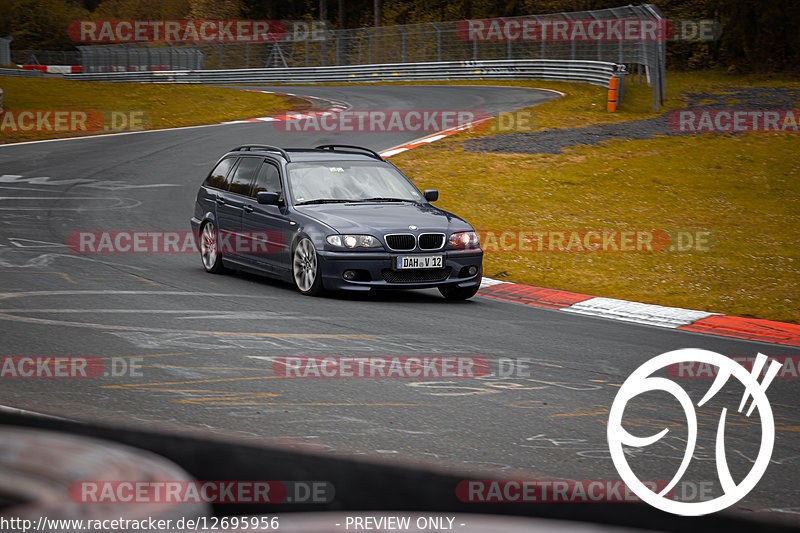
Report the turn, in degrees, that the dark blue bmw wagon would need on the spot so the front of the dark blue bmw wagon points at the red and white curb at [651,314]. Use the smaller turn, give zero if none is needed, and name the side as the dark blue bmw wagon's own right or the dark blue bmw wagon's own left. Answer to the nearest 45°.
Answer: approximately 45° to the dark blue bmw wagon's own left

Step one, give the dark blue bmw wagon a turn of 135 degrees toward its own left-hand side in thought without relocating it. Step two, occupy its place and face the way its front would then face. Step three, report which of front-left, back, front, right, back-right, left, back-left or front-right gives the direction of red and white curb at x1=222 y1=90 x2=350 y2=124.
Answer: front

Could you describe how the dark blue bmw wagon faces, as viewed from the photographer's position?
facing the viewer and to the right of the viewer
